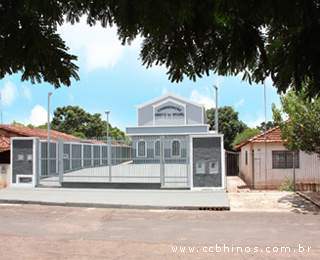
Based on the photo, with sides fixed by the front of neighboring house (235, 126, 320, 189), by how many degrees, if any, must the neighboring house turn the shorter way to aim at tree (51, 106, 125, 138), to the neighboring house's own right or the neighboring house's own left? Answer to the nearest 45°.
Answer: approximately 135° to the neighboring house's own right

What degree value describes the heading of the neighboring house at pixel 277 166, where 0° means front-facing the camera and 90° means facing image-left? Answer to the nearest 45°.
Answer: approximately 0°

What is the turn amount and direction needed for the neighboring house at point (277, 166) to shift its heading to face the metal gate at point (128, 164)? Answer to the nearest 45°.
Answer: approximately 45° to its right

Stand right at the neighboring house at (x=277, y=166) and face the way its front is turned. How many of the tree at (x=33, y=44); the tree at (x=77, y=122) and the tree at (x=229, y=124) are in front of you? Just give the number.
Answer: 1

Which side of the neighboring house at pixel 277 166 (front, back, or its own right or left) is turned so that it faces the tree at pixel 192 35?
front

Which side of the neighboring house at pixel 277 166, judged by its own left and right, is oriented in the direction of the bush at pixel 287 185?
front

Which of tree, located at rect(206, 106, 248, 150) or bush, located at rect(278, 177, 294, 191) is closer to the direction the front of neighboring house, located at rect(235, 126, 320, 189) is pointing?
the bush

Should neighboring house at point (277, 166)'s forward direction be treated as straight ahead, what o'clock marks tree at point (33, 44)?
The tree is roughly at 12 o'clock from the neighboring house.

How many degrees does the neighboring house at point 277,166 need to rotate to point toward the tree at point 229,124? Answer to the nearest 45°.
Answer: approximately 180°

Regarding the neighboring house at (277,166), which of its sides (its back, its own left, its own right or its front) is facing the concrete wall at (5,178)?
right
